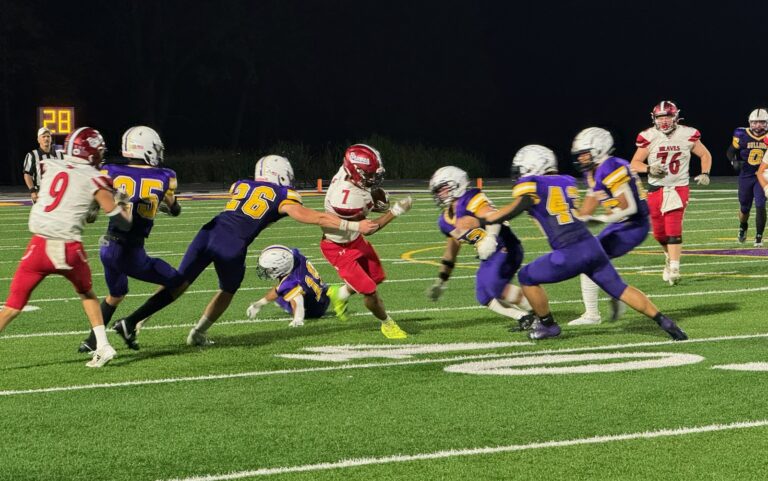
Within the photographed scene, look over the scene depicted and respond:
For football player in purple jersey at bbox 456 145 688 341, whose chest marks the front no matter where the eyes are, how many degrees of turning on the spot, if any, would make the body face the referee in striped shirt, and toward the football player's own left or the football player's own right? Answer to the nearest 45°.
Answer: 0° — they already face them

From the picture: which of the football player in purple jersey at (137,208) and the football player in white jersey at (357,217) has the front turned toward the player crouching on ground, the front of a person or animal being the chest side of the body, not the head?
the football player in purple jersey

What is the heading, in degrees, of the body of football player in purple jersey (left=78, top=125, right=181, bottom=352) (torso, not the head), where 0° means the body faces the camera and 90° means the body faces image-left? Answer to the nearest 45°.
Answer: approximately 225°

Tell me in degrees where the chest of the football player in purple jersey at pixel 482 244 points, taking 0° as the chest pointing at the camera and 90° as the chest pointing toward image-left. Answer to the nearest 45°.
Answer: approximately 45°

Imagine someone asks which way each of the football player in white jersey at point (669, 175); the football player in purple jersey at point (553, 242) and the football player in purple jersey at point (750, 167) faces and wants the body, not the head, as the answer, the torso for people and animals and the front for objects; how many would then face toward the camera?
2

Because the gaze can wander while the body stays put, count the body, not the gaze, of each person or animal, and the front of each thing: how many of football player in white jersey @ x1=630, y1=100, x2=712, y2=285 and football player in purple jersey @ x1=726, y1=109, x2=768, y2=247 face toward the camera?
2

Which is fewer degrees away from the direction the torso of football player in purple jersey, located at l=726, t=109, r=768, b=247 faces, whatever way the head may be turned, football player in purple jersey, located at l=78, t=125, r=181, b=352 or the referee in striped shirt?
the football player in purple jersey

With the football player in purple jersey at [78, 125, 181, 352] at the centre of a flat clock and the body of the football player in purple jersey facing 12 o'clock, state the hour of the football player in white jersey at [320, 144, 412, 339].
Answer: The football player in white jersey is roughly at 1 o'clock from the football player in purple jersey.
